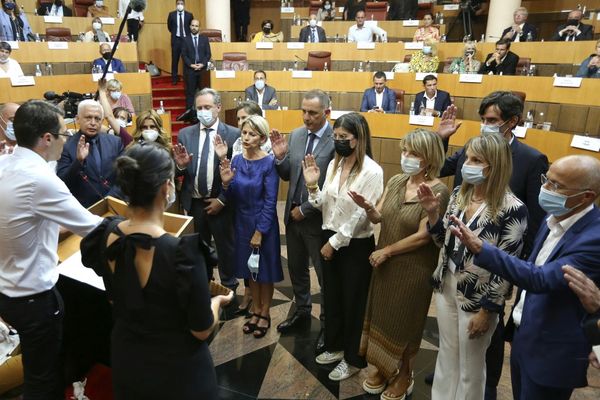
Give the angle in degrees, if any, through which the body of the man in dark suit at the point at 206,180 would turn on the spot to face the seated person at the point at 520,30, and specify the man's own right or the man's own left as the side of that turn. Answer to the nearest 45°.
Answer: approximately 135° to the man's own left

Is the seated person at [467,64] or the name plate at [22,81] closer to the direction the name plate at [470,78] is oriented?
the name plate

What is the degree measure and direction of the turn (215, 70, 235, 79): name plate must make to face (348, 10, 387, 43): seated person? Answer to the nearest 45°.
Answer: approximately 135° to its left

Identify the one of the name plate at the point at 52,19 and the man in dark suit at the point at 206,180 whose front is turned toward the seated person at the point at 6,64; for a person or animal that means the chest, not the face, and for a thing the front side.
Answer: the name plate

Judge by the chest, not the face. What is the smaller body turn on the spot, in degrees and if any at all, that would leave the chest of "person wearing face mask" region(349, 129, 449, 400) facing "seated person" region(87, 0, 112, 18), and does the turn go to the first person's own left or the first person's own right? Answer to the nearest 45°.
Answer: approximately 90° to the first person's own right

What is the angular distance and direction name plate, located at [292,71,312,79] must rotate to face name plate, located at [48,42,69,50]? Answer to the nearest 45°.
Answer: approximately 90° to its right

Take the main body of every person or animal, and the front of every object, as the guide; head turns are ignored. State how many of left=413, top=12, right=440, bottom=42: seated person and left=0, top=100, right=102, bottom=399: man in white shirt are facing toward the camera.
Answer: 1
